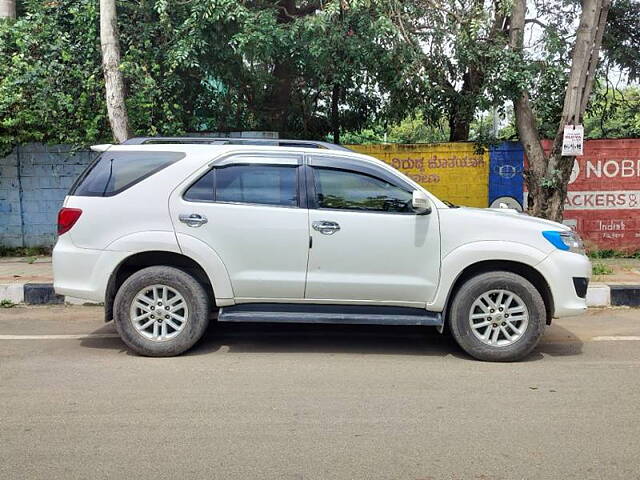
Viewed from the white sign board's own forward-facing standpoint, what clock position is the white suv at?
The white suv is roughly at 1 o'clock from the white sign board.

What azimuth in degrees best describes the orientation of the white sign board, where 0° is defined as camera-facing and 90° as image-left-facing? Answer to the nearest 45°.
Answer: approximately 0°

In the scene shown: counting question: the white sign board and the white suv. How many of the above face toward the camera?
1

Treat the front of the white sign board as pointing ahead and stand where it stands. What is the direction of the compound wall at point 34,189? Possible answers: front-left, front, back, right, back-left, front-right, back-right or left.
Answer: right

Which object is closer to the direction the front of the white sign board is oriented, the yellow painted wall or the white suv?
the white suv

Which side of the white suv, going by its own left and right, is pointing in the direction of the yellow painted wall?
left

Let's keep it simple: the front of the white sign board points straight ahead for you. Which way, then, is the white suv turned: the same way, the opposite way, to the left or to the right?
to the left

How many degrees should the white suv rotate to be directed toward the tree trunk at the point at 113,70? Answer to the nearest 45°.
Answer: approximately 135° to its left

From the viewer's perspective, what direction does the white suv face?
to the viewer's right

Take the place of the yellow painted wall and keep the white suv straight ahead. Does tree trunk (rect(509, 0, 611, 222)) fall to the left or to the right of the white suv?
left

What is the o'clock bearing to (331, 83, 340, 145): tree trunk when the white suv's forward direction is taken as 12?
The tree trunk is roughly at 9 o'clock from the white suv.
